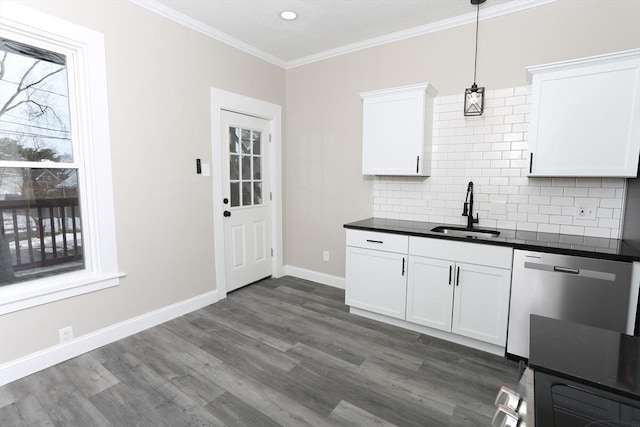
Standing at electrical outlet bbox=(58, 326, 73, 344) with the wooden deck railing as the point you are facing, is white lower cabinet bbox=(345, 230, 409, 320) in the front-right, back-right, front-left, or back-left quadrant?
back-right

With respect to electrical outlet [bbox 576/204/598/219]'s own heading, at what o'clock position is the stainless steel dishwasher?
The stainless steel dishwasher is roughly at 12 o'clock from the electrical outlet.

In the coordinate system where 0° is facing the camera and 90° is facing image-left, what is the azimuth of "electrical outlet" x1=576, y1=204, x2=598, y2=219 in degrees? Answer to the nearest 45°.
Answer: approximately 0°

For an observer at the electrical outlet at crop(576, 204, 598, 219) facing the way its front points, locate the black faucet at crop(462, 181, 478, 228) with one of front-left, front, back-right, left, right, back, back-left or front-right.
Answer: right

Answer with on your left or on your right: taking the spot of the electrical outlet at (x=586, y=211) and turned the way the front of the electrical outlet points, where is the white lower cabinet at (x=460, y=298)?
on your right

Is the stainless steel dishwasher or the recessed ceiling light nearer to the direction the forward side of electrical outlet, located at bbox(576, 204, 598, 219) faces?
the stainless steel dishwasher

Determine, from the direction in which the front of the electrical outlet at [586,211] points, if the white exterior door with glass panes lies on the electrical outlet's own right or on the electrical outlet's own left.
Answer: on the electrical outlet's own right

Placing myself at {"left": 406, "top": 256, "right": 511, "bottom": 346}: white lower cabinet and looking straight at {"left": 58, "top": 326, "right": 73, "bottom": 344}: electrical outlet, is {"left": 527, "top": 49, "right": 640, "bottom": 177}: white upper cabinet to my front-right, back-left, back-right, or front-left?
back-left

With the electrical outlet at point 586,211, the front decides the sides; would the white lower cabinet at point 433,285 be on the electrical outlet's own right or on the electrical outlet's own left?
on the electrical outlet's own right
